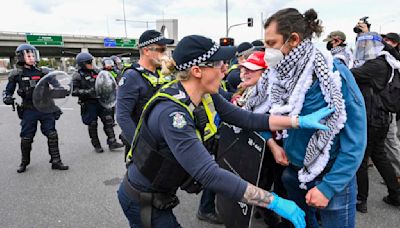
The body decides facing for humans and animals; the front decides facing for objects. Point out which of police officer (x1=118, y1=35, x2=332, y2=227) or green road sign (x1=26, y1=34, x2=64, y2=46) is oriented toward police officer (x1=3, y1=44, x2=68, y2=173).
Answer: the green road sign

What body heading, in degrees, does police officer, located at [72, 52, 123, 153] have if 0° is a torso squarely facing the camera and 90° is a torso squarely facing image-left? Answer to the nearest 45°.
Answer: approximately 315°

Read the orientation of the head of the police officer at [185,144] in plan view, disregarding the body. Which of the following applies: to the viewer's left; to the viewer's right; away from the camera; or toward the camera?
to the viewer's right

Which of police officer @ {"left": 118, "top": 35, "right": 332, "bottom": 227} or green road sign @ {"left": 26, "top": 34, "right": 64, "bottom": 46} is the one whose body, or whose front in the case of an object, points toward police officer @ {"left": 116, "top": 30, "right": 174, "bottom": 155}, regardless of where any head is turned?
the green road sign

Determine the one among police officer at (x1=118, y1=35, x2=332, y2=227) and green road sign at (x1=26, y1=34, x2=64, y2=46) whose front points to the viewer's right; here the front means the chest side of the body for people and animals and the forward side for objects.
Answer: the police officer

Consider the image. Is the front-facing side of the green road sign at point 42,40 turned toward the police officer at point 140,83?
yes

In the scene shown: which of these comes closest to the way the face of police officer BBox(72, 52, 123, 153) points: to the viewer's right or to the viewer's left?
to the viewer's right

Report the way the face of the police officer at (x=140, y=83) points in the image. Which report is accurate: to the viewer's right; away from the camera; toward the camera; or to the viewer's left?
to the viewer's right

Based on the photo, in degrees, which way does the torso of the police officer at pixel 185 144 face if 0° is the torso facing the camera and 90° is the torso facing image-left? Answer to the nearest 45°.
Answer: approximately 270°

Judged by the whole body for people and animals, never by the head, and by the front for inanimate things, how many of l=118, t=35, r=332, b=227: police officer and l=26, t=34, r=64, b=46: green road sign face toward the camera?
1

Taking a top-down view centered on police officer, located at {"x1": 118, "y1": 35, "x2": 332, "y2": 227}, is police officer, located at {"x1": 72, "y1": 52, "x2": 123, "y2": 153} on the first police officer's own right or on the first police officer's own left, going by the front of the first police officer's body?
on the first police officer's own left

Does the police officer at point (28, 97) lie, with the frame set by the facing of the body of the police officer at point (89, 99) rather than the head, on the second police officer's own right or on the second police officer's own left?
on the second police officer's own right

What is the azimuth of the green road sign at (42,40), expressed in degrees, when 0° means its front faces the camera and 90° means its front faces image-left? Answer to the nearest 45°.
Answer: approximately 0°

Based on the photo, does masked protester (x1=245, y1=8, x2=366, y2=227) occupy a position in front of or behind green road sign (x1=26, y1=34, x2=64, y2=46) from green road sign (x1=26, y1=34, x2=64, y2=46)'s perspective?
in front

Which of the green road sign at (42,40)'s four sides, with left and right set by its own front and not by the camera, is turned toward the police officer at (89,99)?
front
